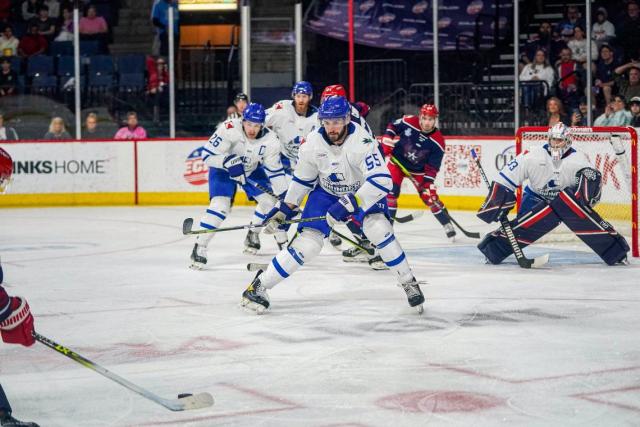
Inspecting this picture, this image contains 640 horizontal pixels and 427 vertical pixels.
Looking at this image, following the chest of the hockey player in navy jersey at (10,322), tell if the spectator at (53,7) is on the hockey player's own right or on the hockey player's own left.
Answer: on the hockey player's own left

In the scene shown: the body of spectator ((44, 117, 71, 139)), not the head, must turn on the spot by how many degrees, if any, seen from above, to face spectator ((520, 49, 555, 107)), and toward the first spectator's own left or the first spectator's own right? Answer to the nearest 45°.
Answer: approximately 90° to the first spectator's own left

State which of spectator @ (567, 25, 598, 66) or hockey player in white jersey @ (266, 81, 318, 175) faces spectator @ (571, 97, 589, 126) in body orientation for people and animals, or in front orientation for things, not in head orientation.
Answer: spectator @ (567, 25, 598, 66)

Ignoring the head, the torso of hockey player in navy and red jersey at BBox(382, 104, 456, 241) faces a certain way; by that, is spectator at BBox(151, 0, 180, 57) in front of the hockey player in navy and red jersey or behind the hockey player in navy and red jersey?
behind

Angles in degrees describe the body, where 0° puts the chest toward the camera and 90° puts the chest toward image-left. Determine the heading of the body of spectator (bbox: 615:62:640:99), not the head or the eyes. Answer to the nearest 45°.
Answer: approximately 0°

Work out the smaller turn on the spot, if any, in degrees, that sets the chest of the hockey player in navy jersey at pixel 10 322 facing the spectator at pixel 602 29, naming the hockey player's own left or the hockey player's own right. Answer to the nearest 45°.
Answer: approximately 45° to the hockey player's own left

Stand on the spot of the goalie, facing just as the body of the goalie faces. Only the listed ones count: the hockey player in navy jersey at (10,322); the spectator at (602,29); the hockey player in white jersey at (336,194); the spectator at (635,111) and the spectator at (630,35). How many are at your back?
3
